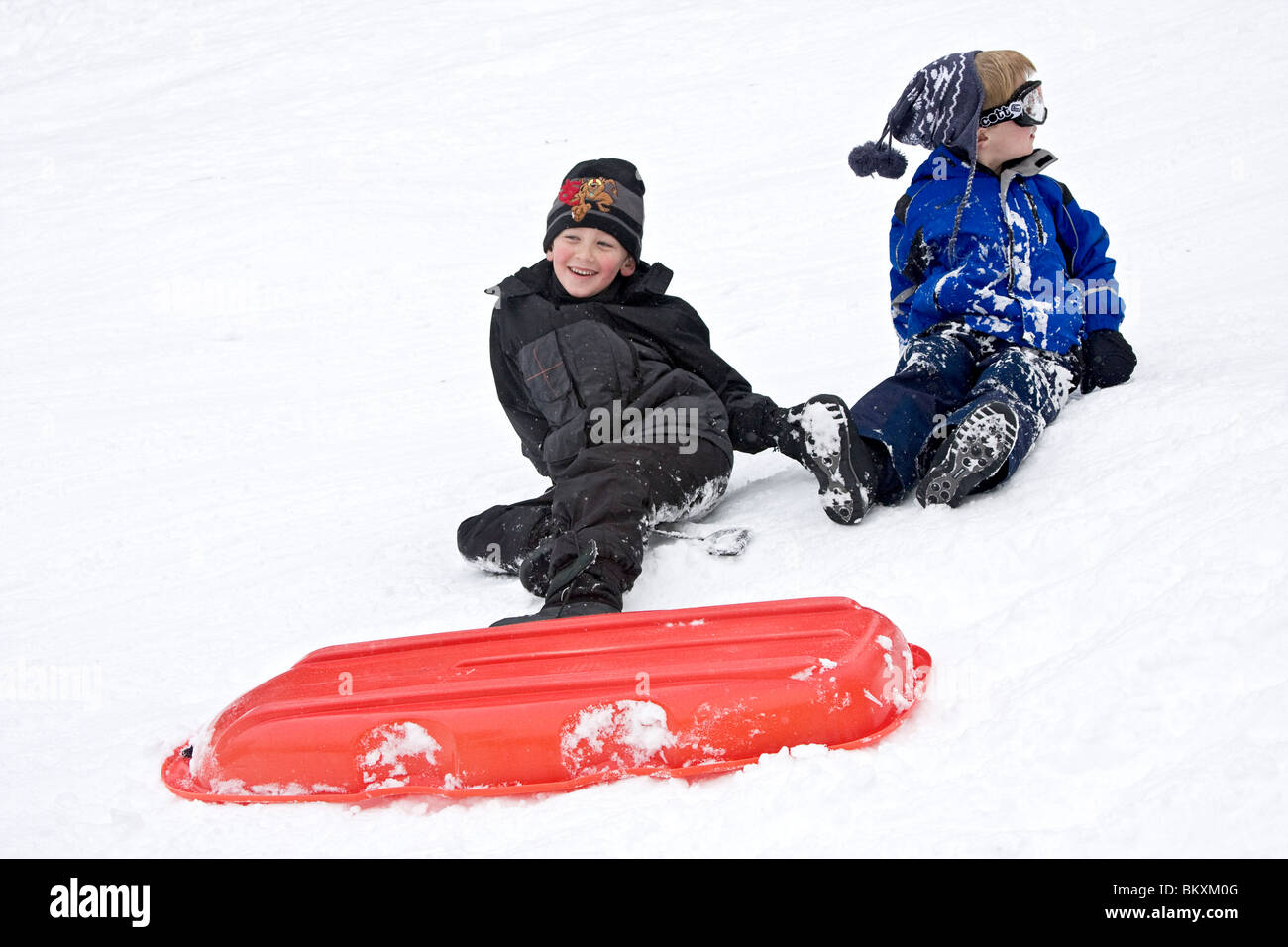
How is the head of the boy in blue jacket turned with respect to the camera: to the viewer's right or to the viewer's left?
to the viewer's right

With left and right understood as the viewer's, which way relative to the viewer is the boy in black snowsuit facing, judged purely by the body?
facing the viewer and to the left of the viewer

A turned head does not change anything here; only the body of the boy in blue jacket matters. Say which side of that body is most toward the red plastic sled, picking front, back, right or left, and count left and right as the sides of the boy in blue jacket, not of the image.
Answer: front

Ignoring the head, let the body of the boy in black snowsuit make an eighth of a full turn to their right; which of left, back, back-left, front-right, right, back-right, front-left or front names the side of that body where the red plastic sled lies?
left

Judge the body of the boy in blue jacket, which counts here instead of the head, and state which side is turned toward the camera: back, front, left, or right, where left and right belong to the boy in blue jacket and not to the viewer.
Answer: front

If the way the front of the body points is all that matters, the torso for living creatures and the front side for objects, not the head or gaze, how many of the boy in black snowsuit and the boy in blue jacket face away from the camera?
0

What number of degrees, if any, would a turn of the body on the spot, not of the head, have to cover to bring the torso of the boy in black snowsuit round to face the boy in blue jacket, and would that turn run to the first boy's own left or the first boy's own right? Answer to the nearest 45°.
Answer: approximately 135° to the first boy's own left
